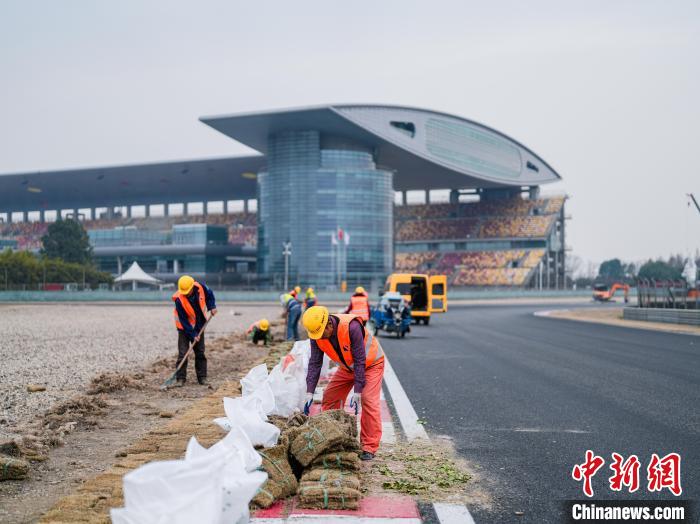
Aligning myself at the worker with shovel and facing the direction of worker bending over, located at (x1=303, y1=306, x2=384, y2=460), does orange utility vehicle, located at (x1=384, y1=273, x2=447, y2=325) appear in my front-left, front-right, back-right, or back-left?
back-left

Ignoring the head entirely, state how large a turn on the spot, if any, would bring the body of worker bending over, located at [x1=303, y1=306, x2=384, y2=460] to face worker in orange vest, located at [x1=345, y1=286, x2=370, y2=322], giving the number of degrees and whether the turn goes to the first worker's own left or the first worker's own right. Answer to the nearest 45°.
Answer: approximately 135° to the first worker's own right

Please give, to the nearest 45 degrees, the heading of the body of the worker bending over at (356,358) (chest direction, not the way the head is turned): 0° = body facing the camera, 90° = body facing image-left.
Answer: approximately 45°

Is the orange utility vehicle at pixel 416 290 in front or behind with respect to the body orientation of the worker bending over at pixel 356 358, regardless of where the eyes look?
behind

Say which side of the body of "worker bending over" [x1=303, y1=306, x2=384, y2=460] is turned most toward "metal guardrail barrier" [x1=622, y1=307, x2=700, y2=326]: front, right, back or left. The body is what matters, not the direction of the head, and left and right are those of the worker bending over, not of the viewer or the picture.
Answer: back
